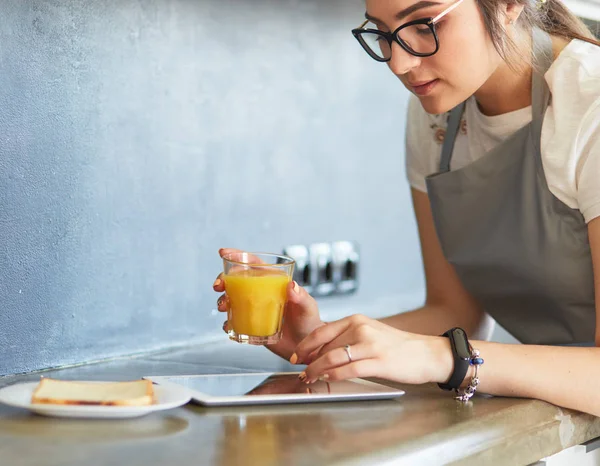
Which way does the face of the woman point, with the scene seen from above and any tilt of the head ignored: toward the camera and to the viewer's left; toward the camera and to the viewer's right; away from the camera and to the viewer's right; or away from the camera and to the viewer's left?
toward the camera and to the viewer's left

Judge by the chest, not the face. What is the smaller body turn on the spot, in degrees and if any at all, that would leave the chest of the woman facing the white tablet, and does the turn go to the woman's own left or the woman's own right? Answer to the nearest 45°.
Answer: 0° — they already face it

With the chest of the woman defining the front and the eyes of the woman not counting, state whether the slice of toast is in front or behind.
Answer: in front

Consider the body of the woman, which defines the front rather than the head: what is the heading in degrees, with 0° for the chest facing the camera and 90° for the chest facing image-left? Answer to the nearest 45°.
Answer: approximately 45°
